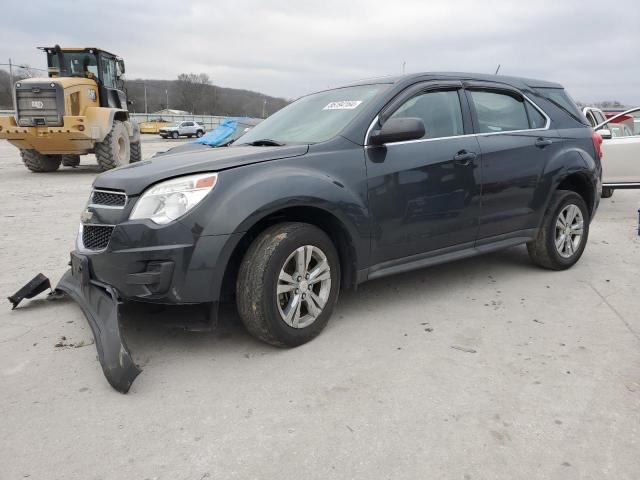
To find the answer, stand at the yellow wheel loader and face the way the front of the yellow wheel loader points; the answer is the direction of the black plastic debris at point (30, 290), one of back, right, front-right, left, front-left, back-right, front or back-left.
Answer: back-right

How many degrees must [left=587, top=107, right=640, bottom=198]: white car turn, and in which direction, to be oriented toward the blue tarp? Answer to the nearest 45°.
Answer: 0° — it already faces it

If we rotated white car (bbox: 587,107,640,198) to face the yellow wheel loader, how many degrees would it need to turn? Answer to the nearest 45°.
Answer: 0° — it already faces it

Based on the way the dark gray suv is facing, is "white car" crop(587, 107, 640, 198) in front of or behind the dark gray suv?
behind

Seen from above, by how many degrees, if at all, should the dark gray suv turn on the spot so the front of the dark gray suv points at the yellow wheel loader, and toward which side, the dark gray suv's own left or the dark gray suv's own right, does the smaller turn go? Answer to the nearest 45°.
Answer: approximately 90° to the dark gray suv's own right

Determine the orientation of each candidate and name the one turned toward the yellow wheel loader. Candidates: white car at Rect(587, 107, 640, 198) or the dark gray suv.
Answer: the white car

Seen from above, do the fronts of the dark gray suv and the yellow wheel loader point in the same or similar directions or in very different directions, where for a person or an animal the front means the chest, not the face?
very different directions

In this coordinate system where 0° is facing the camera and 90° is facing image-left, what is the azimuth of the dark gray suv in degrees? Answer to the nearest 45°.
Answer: approximately 45°

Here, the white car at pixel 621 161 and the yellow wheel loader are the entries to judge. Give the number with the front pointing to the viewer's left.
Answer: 1

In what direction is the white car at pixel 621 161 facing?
to the viewer's left
